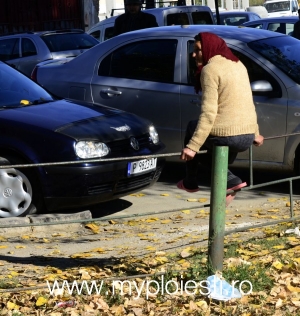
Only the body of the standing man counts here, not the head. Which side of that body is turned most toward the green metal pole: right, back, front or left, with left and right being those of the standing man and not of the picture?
front

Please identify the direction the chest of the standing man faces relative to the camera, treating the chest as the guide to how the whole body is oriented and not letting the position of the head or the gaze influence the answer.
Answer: toward the camera

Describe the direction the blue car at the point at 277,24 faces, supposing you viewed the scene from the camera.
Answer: facing to the left of the viewer

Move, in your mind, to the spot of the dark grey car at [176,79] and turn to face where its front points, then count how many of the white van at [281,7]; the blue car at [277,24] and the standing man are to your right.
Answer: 0

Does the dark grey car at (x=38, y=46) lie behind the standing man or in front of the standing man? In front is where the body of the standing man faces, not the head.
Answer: behind

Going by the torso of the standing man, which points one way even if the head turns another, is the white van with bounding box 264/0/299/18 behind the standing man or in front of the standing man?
behind

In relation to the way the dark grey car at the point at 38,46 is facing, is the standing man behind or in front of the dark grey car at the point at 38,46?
behind

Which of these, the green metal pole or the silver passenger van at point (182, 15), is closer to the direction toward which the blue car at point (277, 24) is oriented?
the silver passenger van

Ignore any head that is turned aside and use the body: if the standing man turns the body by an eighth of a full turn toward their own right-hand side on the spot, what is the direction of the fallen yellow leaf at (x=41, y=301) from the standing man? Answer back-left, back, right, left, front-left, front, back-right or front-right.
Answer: front-left

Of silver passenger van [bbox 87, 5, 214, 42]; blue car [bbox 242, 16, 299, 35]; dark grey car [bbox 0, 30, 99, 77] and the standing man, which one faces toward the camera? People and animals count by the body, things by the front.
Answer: the standing man

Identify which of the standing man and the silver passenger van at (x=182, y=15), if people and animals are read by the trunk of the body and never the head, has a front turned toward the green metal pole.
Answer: the standing man
